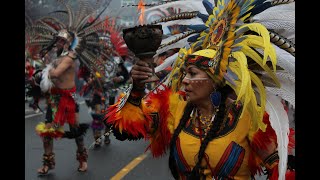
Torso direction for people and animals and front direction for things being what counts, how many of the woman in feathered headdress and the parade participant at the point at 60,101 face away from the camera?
0

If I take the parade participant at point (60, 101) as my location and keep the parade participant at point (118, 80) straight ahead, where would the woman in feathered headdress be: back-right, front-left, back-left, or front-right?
back-right

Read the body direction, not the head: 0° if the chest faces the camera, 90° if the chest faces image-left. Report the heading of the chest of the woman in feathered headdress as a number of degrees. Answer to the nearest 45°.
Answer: approximately 45°

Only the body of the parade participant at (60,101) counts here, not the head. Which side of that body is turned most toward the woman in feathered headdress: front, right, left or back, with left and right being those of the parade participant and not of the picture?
left

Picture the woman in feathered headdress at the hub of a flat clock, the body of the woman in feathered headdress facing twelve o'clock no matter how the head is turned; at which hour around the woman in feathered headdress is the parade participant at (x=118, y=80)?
The parade participant is roughly at 4 o'clock from the woman in feathered headdress.

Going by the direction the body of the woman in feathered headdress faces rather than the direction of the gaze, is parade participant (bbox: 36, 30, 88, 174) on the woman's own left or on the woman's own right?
on the woman's own right
